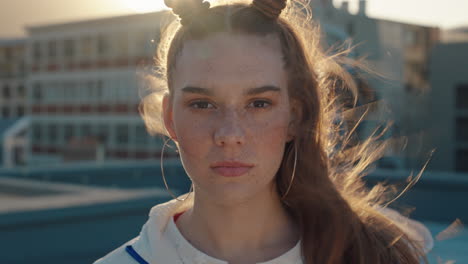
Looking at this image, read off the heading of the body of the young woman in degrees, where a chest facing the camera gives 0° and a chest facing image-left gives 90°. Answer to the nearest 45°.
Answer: approximately 0°

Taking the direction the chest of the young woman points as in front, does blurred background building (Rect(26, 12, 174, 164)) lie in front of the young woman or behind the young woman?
behind

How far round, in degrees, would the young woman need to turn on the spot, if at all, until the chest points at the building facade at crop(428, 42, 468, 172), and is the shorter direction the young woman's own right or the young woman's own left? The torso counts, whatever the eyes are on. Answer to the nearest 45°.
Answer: approximately 180°
